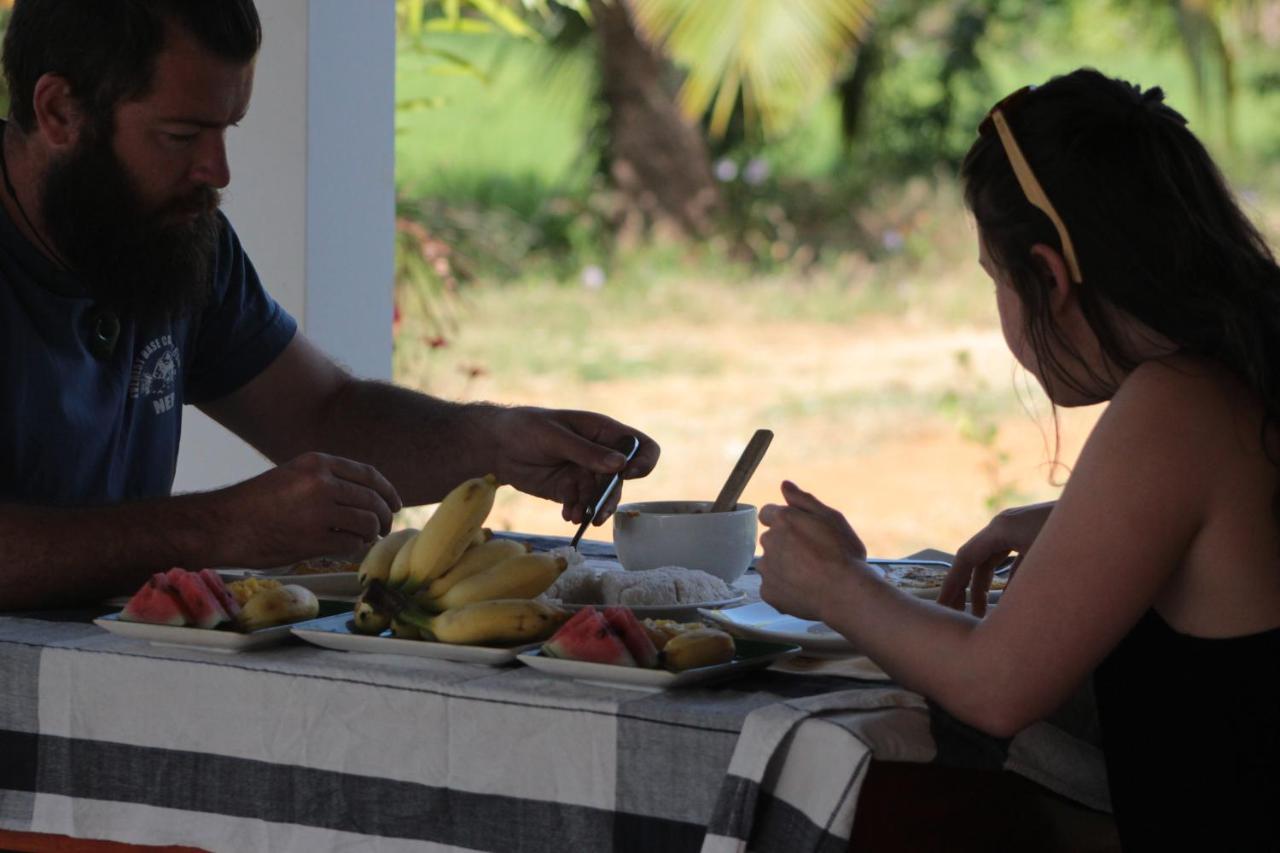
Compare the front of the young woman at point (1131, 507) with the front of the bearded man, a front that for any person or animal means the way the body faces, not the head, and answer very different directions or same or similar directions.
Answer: very different directions

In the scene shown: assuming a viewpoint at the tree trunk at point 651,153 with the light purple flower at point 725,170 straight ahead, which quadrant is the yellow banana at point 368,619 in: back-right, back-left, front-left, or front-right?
back-right

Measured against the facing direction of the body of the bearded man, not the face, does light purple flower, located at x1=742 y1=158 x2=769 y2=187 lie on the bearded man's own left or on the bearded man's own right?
on the bearded man's own left

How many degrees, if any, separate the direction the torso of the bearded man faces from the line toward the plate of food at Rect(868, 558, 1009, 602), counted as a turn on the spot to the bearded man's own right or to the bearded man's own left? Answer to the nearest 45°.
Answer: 0° — they already face it

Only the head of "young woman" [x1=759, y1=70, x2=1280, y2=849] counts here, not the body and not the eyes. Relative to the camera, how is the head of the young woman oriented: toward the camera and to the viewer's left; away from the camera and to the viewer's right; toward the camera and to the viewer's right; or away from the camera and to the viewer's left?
away from the camera and to the viewer's left

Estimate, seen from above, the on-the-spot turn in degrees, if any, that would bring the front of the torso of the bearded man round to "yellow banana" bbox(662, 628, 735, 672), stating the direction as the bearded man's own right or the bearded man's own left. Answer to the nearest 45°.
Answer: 0° — they already face it

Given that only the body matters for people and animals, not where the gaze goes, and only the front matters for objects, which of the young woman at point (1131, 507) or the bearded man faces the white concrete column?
the young woman

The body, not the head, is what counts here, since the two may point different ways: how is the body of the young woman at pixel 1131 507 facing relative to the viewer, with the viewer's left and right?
facing away from the viewer and to the left of the viewer
